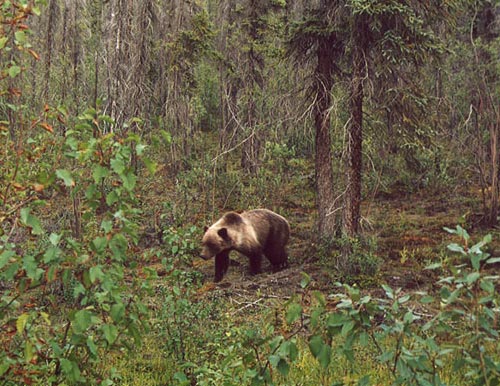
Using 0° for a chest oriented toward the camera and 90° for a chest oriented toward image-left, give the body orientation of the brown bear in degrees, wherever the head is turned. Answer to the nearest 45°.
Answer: approximately 45°
